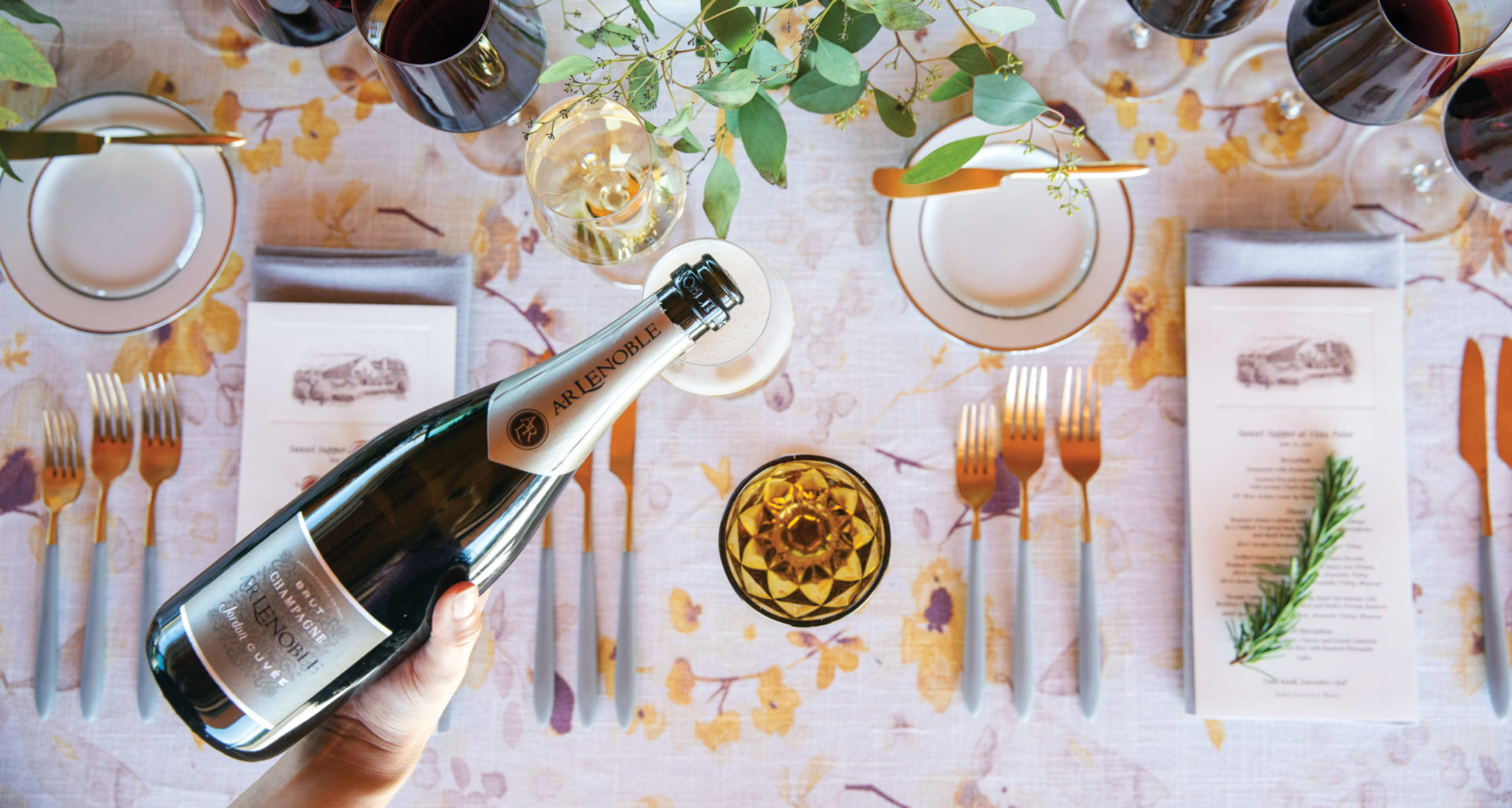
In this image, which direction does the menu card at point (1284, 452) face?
toward the camera

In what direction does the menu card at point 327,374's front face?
toward the camera

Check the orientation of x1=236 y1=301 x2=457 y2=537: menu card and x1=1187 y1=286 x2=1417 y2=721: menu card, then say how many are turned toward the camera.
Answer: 2
